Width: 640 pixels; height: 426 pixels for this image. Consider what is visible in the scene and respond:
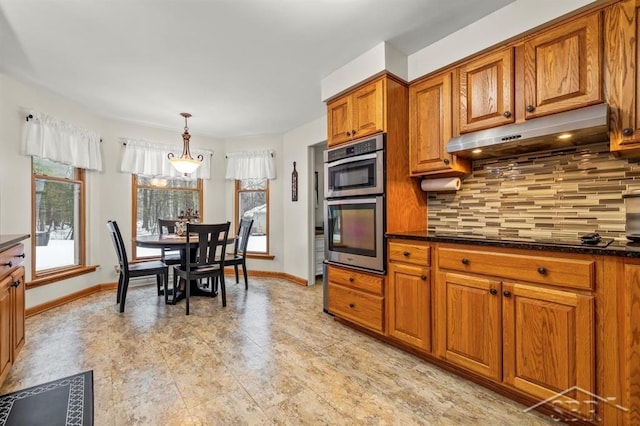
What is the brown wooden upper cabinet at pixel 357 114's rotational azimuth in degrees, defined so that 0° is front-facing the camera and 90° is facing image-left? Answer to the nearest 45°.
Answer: approximately 45°

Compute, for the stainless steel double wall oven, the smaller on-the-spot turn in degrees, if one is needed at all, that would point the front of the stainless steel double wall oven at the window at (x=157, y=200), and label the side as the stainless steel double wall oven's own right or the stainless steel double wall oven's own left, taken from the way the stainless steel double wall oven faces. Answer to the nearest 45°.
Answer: approximately 90° to the stainless steel double wall oven's own right

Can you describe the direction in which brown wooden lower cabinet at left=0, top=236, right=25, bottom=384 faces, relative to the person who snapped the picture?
facing to the right of the viewer

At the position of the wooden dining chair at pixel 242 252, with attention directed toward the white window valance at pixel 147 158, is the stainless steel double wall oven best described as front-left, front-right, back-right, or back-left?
back-left

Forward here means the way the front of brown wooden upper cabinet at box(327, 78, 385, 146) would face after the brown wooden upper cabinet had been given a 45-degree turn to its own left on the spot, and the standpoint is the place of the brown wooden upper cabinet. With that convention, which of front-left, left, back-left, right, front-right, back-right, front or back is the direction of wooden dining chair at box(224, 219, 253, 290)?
back-right

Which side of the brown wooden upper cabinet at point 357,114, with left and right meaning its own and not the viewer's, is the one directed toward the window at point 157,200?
right

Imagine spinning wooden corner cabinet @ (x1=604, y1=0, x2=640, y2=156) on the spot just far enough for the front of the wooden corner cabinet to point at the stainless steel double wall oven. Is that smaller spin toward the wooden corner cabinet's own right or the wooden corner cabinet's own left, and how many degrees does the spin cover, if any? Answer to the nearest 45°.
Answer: approximately 135° to the wooden corner cabinet's own right

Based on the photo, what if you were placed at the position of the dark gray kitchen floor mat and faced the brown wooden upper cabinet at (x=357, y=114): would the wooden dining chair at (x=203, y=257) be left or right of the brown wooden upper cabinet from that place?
left

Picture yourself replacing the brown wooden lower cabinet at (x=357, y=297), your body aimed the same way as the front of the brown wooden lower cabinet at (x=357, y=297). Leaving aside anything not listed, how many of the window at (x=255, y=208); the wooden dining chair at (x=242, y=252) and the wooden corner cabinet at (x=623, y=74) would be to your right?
2

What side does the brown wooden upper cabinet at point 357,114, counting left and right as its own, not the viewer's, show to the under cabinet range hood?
left

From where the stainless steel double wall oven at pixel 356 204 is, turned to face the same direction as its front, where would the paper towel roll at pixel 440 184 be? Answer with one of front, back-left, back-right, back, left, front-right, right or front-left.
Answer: back-left
